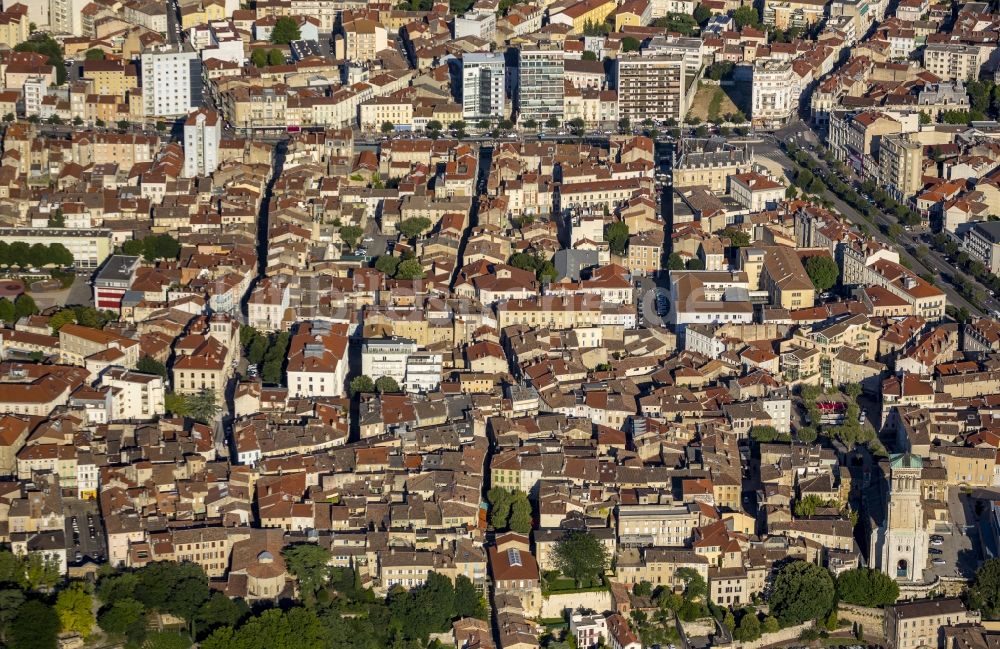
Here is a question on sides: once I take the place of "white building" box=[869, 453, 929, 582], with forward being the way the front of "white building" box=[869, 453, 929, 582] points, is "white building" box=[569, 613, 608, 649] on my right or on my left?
on my right

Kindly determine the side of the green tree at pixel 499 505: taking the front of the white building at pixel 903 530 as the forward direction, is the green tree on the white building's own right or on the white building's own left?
on the white building's own right

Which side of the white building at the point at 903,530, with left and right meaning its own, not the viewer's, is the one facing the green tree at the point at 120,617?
right

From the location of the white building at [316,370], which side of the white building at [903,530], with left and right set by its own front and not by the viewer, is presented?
right

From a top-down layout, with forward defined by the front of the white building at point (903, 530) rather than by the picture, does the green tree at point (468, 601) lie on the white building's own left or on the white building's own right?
on the white building's own right

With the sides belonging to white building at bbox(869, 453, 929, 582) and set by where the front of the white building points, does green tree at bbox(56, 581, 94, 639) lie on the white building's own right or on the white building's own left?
on the white building's own right

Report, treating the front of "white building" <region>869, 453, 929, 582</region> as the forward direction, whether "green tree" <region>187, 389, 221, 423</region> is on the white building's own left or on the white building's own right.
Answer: on the white building's own right

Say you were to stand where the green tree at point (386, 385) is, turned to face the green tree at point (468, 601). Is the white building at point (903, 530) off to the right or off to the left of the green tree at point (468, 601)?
left

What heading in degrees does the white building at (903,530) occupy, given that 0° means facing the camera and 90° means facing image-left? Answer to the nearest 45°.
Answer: approximately 0°

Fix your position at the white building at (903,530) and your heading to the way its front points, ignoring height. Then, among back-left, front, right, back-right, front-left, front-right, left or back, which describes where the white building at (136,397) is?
right
